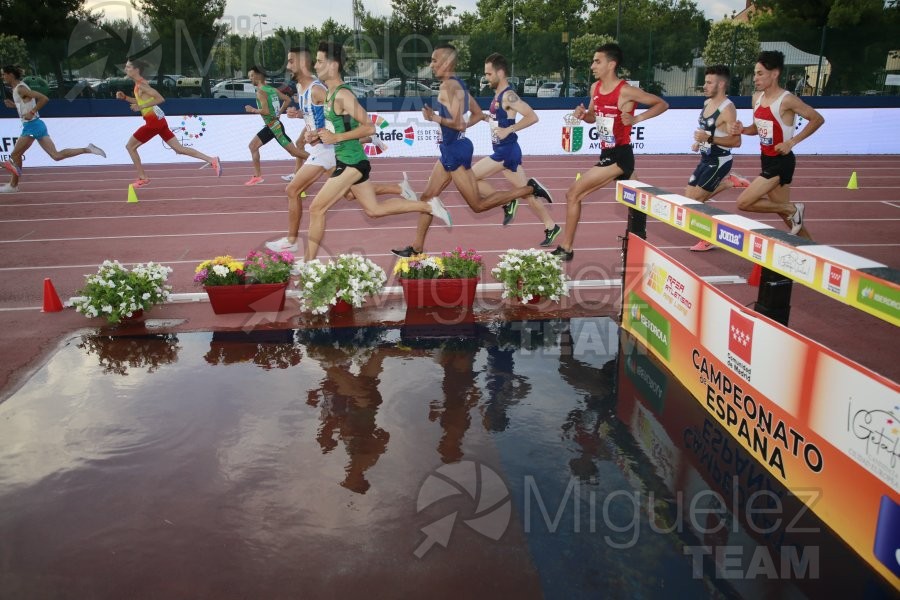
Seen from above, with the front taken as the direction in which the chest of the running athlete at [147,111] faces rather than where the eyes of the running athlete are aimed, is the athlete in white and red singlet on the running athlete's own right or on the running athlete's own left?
on the running athlete's own left

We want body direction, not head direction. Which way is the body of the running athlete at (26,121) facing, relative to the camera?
to the viewer's left

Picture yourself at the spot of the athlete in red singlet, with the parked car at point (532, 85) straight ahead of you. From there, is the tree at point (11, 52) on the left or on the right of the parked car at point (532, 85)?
left

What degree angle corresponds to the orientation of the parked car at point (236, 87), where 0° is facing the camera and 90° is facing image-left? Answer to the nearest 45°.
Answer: approximately 90°

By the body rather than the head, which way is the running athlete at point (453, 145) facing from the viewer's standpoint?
to the viewer's left

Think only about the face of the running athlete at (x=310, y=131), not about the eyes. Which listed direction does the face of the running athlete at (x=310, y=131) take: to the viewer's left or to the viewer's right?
to the viewer's left

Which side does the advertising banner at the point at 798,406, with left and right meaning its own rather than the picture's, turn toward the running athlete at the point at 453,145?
right

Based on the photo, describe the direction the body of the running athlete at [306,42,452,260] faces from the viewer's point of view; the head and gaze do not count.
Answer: to the viewer's left
